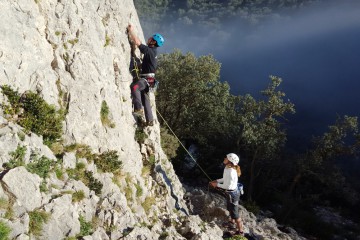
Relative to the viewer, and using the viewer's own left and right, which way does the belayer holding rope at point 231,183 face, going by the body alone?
facing to the left of the viewer

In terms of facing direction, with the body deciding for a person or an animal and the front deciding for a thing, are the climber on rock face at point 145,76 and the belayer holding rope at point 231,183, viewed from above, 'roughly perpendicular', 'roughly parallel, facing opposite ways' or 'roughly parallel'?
roughly parallel

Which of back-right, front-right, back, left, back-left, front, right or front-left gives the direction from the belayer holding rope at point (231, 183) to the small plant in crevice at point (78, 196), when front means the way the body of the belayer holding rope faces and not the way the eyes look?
front-left

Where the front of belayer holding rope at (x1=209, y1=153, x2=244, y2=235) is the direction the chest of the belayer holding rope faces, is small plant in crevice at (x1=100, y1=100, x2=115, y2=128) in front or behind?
in front

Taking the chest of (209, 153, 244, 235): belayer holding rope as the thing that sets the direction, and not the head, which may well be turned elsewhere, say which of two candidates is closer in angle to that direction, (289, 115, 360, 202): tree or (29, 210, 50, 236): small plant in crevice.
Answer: the small plant in crevice

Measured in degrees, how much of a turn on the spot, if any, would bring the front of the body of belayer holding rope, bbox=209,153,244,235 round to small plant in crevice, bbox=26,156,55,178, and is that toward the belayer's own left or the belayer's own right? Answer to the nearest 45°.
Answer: approximately 45° to the belayer's own left

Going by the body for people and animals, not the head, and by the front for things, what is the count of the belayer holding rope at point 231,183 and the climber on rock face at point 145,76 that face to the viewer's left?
2

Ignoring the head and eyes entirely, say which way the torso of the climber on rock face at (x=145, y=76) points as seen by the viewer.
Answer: to the viewer's left
